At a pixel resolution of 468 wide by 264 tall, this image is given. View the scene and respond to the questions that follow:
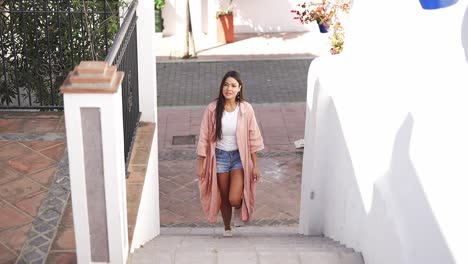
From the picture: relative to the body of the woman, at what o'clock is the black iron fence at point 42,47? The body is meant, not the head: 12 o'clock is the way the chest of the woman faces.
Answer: The black iron fence is roughly at 4 o'clock from the woman.

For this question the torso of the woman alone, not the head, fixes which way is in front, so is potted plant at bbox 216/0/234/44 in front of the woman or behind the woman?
behind

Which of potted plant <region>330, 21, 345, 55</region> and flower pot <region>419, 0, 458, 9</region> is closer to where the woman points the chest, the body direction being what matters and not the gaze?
the flower pot

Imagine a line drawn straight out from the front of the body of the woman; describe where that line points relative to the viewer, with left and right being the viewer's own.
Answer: facing the viewer

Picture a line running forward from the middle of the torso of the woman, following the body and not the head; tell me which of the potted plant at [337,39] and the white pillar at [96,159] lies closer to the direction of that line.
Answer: the white pillar

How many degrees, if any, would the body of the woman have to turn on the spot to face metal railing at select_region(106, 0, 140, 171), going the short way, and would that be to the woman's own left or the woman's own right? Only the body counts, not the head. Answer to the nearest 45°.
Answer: approximately 90° to the woman's own right

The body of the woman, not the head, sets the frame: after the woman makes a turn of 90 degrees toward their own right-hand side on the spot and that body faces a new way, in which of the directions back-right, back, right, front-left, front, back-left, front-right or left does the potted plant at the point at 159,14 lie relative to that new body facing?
right

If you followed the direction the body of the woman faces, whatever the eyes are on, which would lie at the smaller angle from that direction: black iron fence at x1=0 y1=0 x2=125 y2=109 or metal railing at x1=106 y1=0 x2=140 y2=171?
the metal railing

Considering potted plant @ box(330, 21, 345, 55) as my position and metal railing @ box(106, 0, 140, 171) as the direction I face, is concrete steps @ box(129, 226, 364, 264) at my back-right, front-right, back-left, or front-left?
front-left

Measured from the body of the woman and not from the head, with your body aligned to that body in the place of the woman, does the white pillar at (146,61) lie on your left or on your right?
on your right

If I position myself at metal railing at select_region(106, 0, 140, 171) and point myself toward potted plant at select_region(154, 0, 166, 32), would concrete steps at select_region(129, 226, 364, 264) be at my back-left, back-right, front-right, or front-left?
back-right

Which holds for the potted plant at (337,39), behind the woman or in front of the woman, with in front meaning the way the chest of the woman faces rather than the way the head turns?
behind

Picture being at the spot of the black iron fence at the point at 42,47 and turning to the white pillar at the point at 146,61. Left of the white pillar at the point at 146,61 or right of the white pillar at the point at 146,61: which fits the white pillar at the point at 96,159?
right

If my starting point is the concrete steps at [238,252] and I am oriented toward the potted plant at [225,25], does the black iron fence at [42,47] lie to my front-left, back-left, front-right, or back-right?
front-left
